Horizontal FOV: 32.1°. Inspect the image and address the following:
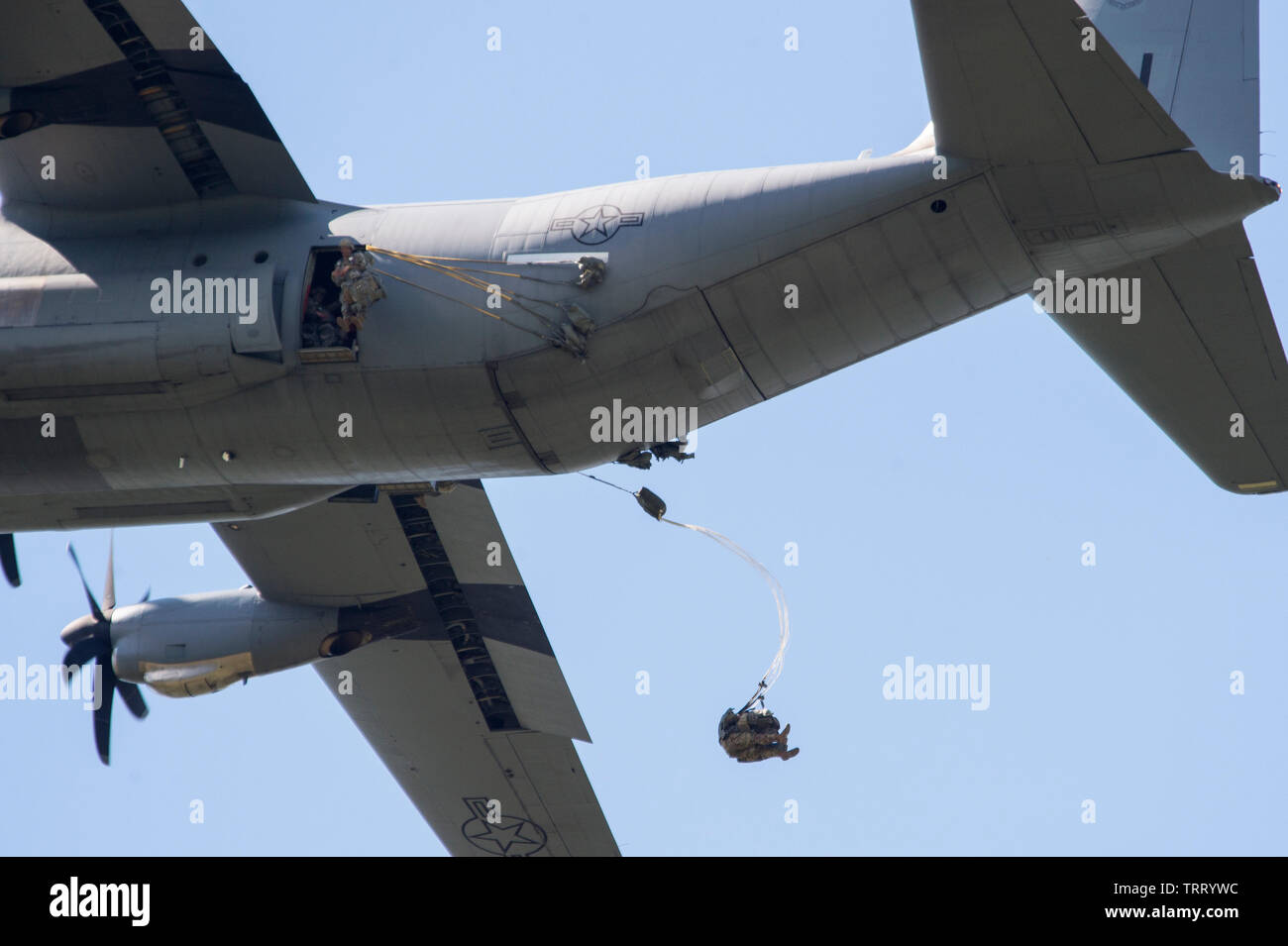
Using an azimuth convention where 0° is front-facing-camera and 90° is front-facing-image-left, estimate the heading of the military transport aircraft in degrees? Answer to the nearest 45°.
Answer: approximately 90°
